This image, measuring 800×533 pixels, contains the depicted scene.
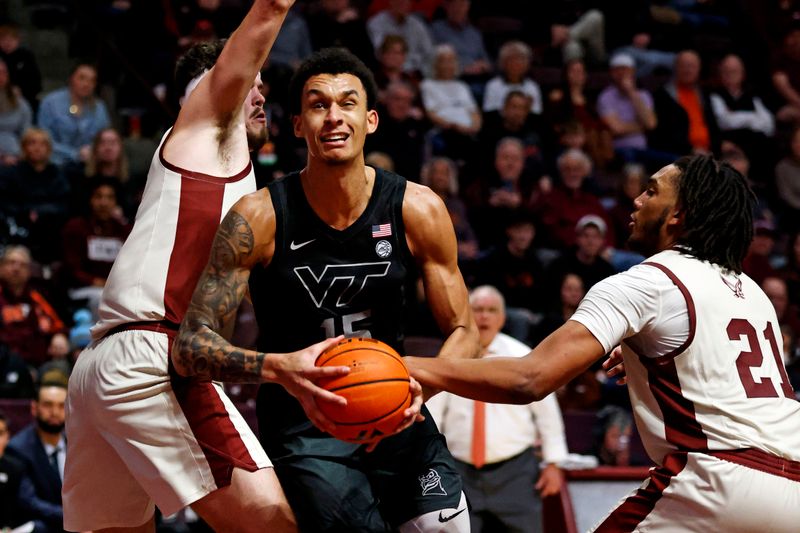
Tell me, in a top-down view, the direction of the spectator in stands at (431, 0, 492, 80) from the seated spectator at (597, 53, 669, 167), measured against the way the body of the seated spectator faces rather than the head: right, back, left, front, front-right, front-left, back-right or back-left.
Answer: right

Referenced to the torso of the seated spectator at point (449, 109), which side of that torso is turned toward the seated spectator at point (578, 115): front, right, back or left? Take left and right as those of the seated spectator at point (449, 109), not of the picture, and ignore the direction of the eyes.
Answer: left

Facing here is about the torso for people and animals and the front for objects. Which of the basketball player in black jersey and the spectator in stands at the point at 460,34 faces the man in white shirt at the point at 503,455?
the spectator in stands

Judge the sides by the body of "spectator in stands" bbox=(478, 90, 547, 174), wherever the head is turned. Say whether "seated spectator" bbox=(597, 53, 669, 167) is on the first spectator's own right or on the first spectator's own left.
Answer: on the first spectator's own left

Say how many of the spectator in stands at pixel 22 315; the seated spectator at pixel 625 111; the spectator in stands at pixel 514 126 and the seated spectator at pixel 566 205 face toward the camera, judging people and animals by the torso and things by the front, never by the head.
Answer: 4

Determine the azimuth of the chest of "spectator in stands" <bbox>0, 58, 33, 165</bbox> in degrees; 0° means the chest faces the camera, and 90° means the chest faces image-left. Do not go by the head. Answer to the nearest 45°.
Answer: approximately 0°

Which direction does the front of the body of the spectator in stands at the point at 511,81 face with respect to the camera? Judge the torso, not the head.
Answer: toward the camera

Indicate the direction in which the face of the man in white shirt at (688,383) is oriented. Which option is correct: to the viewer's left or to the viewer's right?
to the viewer's left

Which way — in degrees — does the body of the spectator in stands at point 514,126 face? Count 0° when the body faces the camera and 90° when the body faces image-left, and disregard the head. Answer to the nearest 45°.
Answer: approximately 0°

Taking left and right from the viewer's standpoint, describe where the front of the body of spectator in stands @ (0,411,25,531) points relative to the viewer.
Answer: facing the viewer

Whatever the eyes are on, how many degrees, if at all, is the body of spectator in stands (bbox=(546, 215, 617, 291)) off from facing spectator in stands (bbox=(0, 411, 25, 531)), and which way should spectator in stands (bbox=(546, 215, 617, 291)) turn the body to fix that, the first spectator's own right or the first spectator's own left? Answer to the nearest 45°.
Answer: approximately 45° to the first spectator's own right

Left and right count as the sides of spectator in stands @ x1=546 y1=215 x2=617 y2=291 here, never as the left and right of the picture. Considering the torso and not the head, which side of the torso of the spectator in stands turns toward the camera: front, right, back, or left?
front

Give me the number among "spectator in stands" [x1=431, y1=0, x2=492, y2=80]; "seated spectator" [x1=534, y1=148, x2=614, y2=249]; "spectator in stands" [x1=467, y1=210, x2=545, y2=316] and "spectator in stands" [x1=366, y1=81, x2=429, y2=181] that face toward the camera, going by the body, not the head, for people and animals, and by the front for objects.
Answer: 4

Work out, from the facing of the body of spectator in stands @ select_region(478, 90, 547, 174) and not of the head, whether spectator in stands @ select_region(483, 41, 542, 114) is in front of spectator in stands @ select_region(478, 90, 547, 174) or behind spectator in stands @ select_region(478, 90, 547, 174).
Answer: behind

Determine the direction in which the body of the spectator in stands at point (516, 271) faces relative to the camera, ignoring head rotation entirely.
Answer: toward the camera
